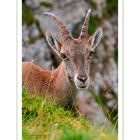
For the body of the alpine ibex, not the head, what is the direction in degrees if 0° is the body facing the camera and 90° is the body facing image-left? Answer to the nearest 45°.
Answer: approximately 315°
